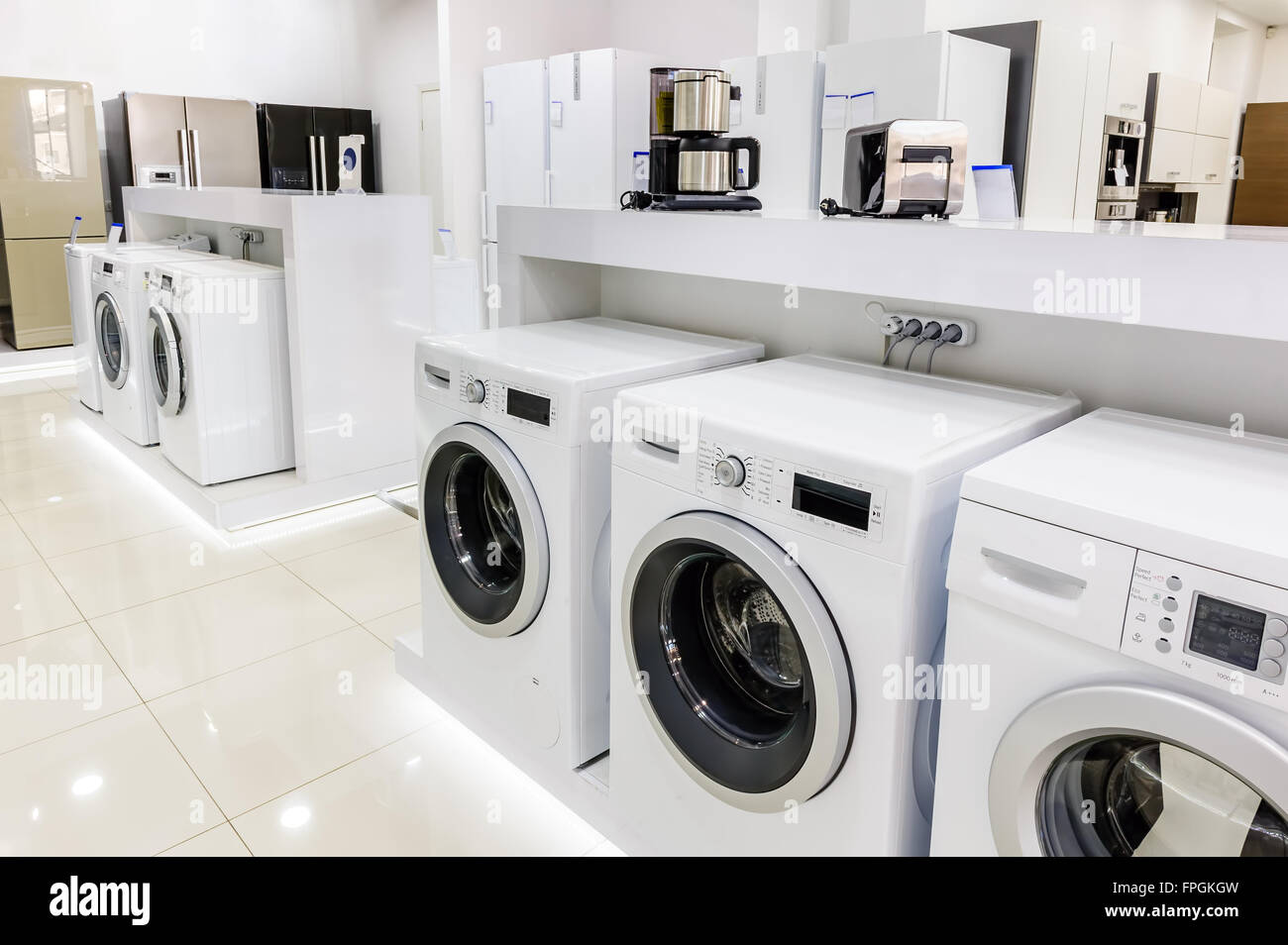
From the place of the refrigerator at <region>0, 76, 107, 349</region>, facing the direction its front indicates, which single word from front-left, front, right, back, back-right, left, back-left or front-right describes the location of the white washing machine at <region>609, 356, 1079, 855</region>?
front

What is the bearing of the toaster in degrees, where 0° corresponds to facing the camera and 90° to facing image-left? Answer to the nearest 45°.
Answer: approximately 315°

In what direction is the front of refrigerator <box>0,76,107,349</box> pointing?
toward the camera

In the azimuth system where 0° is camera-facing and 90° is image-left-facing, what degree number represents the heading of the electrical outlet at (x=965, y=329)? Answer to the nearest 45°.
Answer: approximately 45°

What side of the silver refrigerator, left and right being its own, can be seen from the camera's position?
front

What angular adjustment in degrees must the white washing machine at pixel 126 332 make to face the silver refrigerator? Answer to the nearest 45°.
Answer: approximately 135° to its right

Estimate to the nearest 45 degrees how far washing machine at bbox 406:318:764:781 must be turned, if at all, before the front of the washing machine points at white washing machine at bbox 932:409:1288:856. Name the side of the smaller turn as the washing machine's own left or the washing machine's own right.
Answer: approximately 90° to the washing machine's own left
